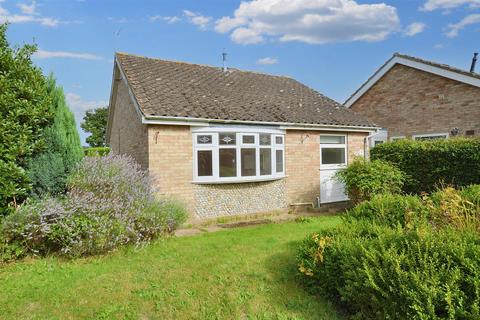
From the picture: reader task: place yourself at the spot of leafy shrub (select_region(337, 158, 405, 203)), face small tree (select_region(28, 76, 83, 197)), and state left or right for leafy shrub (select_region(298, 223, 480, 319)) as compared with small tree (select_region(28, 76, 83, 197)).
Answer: left

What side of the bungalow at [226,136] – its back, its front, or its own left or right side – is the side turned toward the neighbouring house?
left

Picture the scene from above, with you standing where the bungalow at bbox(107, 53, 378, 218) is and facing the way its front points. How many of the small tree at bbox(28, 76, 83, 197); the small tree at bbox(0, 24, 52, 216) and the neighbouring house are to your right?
2

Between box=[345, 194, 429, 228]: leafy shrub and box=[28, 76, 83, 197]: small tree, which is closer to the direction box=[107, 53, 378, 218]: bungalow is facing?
the leafy shrub

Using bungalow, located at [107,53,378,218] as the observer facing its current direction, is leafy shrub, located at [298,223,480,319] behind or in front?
in front

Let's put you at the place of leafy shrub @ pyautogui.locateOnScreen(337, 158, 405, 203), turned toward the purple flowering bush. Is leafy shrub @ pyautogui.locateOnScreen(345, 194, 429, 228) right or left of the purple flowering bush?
left

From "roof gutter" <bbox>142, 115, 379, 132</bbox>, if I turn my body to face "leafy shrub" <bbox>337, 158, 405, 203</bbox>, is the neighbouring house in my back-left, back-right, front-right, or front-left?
front-left

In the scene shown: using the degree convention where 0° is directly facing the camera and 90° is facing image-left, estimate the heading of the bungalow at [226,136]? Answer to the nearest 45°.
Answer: approximately 315°

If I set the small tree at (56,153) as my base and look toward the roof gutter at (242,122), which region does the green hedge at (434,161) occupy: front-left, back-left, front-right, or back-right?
front-right

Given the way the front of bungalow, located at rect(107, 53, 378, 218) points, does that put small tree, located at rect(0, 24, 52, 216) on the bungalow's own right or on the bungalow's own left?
on the bungalow's own right

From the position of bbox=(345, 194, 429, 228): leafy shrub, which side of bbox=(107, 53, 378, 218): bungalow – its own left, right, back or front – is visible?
front

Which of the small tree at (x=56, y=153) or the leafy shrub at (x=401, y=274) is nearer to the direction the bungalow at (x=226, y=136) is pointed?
the leafy shrub

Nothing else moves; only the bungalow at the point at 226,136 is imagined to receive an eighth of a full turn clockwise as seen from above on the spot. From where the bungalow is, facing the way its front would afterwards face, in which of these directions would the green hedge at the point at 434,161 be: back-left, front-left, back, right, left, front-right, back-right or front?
left
